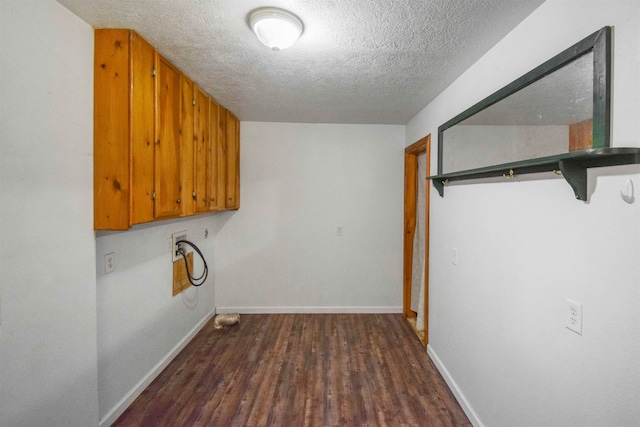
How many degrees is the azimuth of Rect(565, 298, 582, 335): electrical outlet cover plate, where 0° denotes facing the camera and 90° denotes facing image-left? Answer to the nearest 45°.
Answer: approximately 45°

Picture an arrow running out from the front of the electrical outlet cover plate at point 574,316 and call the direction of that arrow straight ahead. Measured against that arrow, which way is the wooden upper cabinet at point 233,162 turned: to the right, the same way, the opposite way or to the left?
the opposite way

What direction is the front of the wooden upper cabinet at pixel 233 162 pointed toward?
to the viewer's right

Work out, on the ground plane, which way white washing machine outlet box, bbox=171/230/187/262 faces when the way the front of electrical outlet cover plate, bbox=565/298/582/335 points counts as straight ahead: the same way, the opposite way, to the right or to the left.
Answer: the opposite way

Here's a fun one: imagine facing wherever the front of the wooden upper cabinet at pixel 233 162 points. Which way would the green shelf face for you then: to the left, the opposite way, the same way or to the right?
the opposite way

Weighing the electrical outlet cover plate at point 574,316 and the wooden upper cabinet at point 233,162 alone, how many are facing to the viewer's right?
1

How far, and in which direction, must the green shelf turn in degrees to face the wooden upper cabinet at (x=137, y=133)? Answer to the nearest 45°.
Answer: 0° — it already faces it

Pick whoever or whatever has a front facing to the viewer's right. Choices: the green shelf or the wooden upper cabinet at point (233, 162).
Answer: the wooden upper cabinet
